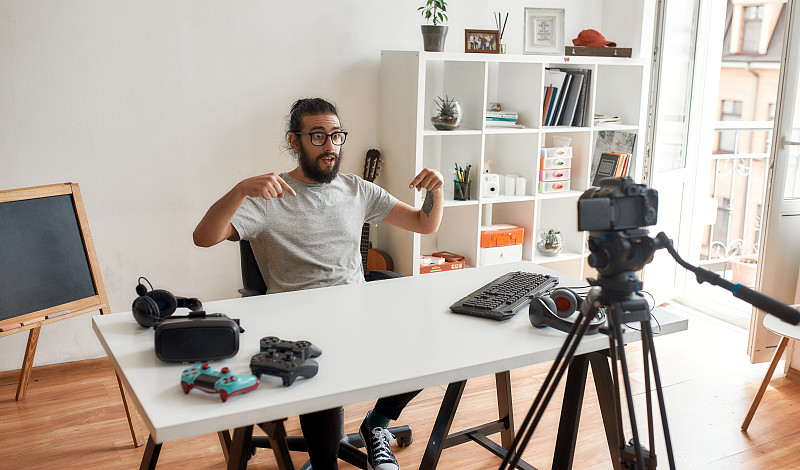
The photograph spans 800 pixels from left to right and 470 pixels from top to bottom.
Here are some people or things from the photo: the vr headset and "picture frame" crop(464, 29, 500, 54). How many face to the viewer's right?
0

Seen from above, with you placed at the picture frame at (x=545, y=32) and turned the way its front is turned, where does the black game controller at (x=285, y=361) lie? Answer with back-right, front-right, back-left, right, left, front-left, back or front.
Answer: front

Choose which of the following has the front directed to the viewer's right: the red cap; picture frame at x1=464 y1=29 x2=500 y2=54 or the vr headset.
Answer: the red cap

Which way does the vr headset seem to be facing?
toward the camera

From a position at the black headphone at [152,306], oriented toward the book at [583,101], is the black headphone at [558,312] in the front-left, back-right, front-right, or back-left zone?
front-right

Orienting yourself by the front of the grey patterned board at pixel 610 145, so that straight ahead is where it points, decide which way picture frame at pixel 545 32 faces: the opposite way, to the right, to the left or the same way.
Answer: the same way

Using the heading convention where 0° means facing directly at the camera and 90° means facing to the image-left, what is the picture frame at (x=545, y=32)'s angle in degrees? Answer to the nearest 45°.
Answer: approximately 0°

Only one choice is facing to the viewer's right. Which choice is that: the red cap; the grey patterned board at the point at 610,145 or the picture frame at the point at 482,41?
the red cap

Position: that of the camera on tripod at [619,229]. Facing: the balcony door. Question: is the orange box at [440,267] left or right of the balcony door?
left

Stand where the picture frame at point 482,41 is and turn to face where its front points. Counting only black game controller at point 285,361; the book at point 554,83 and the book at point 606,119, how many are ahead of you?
1

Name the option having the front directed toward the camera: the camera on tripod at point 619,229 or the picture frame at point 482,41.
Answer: the picture frame

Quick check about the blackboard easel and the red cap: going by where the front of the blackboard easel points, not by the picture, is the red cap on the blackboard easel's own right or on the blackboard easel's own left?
on the blackboard easel's own left

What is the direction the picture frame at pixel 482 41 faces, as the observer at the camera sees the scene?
facing the viewer

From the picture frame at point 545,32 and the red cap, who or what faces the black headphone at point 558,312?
the picture frame

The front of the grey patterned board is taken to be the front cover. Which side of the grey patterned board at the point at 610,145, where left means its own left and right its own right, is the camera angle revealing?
front
